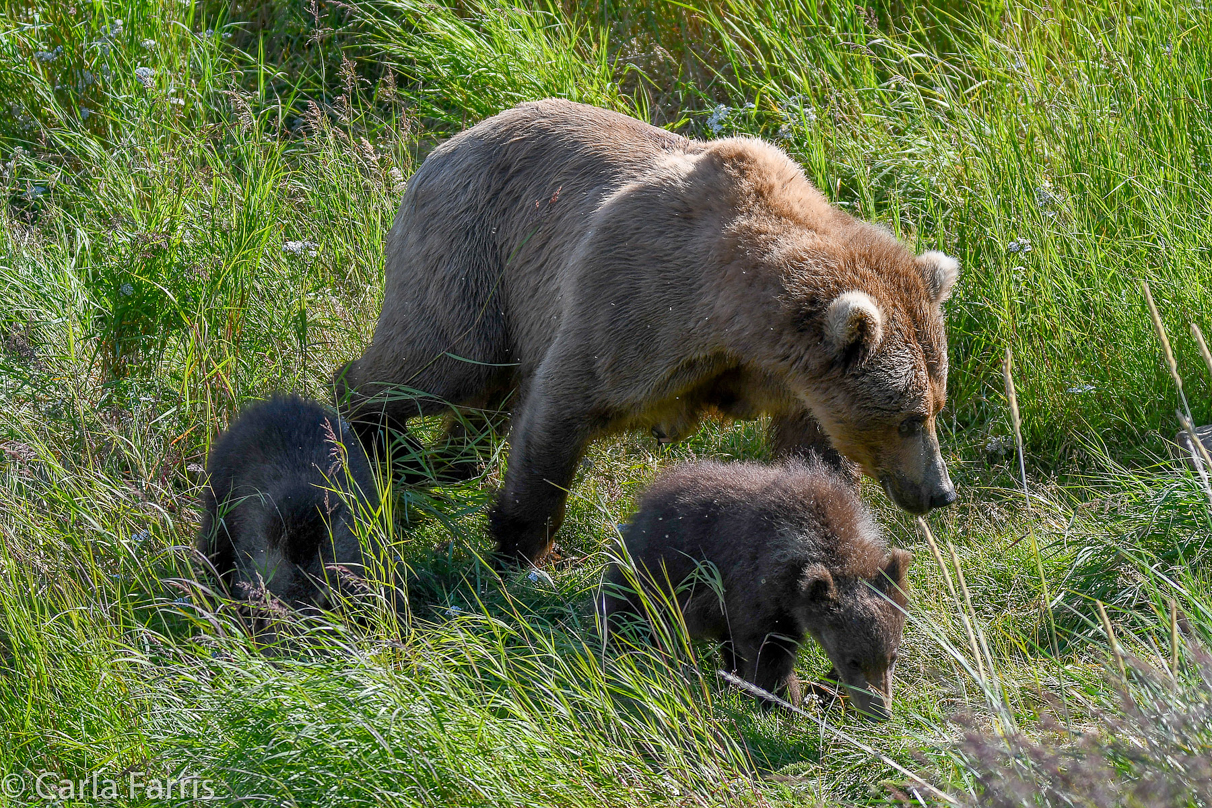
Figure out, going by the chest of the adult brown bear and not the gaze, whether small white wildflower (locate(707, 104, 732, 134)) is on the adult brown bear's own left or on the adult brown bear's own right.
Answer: on the adult brown bear's own left

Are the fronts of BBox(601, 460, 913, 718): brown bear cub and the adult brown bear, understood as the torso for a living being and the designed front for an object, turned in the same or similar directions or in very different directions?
same or similar directions

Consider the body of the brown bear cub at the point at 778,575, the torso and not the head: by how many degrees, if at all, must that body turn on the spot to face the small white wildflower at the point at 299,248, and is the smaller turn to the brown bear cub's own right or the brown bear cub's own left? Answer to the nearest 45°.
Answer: approximately 180°

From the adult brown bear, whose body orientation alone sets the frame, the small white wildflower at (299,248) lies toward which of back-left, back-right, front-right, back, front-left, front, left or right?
back

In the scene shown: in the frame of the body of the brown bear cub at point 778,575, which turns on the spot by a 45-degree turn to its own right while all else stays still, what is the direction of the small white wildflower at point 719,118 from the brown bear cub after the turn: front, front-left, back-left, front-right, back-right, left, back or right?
back

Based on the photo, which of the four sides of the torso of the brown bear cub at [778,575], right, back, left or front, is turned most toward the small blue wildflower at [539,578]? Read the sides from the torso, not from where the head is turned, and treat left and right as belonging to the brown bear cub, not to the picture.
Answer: back

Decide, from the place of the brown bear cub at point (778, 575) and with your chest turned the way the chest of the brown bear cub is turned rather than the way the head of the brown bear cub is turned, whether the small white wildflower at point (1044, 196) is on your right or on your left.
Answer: on your left

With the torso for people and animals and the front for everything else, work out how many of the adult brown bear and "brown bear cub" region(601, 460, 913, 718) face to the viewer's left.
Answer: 0

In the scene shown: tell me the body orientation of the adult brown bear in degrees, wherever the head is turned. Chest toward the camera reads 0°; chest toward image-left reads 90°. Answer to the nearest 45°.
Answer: approximately 315°
